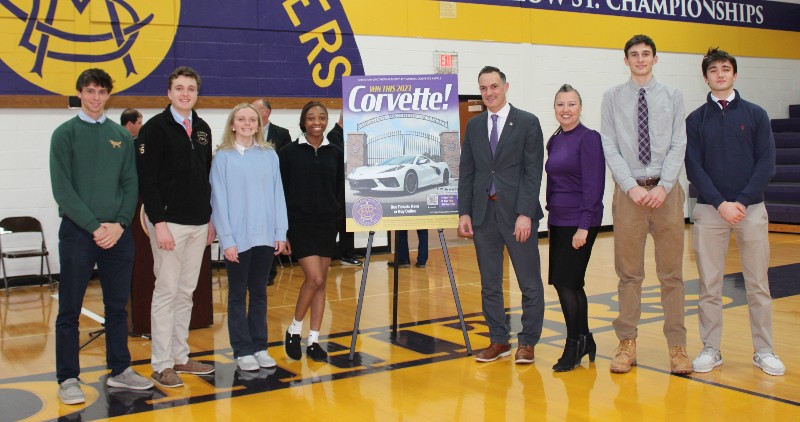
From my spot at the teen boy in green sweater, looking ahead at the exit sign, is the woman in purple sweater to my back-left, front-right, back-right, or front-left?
front-right

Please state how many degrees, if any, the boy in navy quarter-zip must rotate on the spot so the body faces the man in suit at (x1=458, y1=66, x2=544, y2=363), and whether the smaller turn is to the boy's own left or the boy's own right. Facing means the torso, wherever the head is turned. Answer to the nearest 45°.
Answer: approximately 90° to the boy's own right

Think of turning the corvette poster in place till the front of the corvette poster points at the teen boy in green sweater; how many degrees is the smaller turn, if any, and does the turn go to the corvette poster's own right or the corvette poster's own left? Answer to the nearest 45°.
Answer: approximately 45° to the corvette poster's own right

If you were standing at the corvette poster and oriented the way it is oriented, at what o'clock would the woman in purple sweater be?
The woman in purple sweater is roughly at 10 o'clock from the corvette poster.

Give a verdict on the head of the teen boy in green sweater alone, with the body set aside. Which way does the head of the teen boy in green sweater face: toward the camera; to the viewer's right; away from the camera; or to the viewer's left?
toward the camera

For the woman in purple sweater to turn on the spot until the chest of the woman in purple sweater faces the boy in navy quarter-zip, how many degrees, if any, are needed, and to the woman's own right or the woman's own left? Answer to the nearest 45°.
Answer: approximately 135° to the woman's own left

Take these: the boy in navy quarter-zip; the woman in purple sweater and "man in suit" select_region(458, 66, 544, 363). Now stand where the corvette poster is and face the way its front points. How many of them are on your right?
0

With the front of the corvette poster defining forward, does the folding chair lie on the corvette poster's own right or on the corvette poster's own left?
on the corvette poster's own right

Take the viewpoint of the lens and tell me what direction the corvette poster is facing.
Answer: facing the viewer

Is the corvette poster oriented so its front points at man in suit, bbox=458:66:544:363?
no

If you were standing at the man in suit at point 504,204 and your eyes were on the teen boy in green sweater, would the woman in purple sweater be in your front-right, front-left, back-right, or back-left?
back-left

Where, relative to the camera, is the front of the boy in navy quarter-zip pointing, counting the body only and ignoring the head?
toward the camera

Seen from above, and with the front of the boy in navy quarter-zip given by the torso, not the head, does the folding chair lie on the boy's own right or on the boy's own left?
on the boy's own right

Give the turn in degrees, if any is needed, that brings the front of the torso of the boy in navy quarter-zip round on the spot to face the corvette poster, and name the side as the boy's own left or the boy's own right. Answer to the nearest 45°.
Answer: approximately 90° to the boy's own right

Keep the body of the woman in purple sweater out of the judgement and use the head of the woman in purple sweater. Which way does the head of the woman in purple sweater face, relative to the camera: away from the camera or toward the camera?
toward the camera

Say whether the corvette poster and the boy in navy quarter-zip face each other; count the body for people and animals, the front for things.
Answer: no
